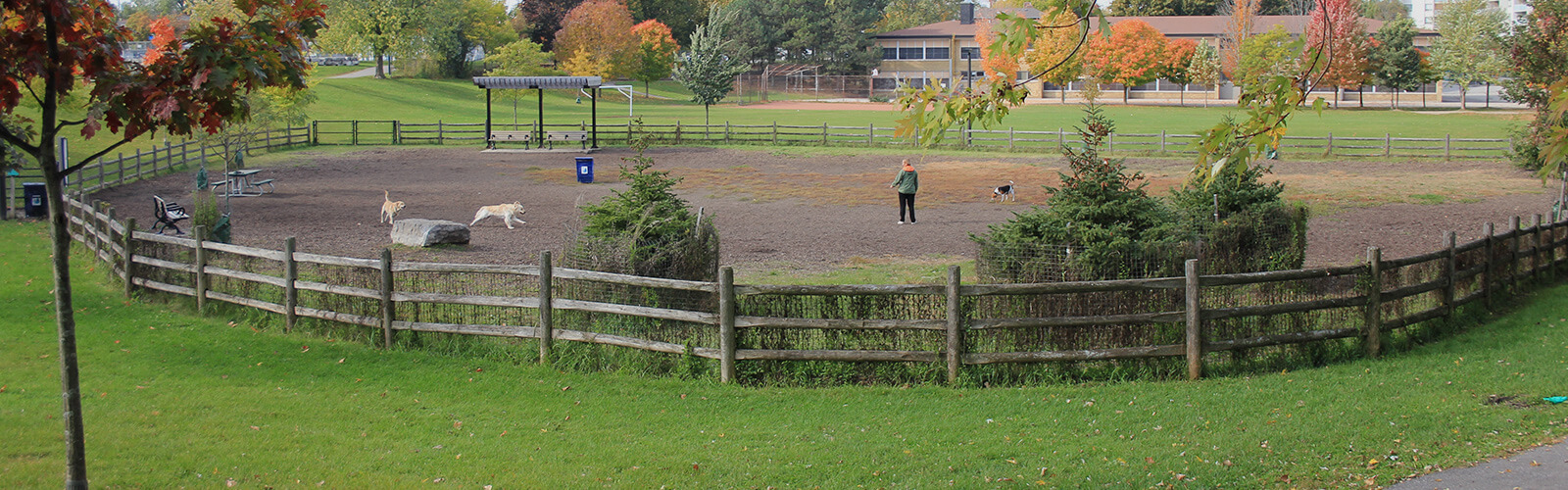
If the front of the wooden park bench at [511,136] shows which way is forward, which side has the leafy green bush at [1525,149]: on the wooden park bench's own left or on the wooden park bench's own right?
on the wooden park bench's own left

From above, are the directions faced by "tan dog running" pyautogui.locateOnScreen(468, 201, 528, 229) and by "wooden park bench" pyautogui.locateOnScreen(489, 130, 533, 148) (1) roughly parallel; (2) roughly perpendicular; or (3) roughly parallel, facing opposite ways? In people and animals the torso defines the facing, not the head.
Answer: roughly perpendicular

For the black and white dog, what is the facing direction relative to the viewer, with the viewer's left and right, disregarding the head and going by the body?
facing to the left of the viewer

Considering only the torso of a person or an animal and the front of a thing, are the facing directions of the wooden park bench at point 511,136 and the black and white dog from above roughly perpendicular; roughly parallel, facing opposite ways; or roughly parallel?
roughly perpendicular

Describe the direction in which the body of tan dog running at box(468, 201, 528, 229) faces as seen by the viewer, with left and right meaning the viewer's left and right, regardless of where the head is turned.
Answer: facing to the right of the viewer

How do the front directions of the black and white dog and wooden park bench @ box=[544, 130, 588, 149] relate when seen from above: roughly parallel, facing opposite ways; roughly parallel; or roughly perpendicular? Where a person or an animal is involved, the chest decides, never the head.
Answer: roughly perpendicular

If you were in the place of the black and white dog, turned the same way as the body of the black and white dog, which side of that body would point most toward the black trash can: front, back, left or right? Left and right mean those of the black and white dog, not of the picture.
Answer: front

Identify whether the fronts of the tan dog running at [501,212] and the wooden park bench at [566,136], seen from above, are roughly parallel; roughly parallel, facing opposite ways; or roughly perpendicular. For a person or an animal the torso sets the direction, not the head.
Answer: roughly perpendicular

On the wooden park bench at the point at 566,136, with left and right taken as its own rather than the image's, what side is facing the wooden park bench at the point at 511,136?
right
